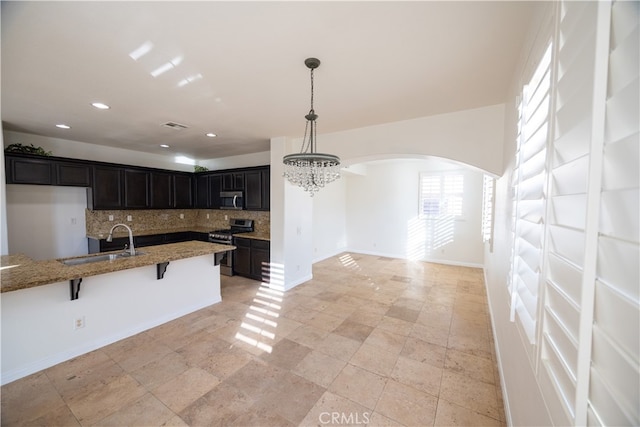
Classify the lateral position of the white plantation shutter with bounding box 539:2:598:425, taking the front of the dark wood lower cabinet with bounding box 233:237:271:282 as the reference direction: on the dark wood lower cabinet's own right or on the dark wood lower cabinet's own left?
on the dark wood lower cabinet's own left

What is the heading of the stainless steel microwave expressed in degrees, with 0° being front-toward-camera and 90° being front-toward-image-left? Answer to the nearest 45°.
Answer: approximately 45°

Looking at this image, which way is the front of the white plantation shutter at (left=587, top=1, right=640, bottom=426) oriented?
to the viewer's left

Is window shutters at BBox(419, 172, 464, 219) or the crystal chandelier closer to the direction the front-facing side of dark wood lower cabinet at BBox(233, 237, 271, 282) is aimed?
the crystal chandelier

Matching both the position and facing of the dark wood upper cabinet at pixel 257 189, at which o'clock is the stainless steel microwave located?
The stainless steel microwave is roughly at 3 o'clock from the dark wood upper cabinet.

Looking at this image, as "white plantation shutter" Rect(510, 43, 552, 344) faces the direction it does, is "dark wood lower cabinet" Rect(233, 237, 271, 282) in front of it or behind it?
in front

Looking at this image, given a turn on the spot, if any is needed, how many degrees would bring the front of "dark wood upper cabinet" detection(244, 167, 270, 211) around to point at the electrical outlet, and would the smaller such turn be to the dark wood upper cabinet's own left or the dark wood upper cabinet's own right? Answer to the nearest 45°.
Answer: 0° — it already faces it

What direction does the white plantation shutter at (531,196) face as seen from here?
to the viewer's left

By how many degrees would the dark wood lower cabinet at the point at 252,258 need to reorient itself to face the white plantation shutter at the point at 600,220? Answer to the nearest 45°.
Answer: approximately 45° to its left

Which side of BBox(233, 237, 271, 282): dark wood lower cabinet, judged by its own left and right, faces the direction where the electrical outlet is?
front

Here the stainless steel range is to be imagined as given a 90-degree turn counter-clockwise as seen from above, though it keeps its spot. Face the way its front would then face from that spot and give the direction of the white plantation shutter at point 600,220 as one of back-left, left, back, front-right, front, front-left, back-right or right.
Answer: front-right

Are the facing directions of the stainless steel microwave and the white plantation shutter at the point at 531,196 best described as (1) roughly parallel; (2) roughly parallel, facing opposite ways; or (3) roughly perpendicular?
roughly perpendicular

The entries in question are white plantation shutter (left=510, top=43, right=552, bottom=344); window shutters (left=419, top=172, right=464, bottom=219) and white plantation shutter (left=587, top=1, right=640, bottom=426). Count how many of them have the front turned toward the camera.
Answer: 1

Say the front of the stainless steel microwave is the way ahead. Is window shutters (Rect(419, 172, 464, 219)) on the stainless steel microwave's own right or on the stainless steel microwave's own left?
on the stainless steel microwave's own left
